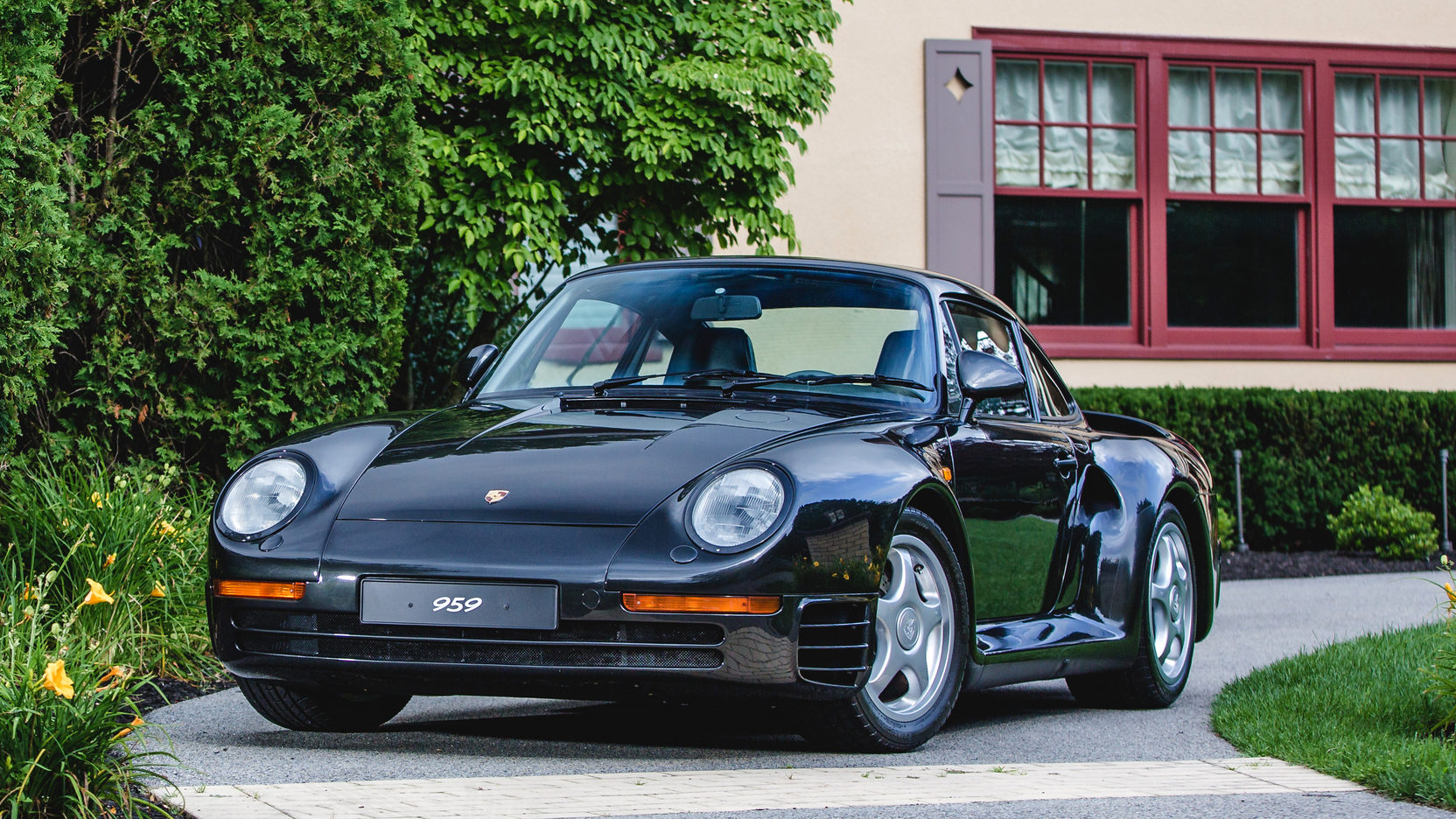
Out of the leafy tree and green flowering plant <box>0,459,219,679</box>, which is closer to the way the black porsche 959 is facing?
the green flowering plant

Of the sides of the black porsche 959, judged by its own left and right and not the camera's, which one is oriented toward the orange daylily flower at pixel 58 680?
front

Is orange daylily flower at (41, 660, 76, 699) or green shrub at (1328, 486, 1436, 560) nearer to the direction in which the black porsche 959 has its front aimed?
the orange daylily flower

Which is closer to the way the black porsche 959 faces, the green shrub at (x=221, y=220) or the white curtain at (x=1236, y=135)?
the green shrub

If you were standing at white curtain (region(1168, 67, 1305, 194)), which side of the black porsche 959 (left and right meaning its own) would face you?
back

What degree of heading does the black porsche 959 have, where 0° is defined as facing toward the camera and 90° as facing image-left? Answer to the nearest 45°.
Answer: approximately 45°

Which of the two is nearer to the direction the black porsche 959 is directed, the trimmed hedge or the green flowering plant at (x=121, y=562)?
the green flowering plant

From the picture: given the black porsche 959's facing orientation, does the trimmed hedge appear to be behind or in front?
behind

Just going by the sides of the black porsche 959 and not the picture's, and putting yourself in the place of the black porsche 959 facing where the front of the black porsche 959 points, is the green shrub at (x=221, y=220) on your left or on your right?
on your right

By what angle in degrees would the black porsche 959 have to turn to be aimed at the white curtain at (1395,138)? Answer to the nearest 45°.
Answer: approximately 180°

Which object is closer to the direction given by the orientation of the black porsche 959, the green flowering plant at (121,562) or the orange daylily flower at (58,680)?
the orange daylily flower
